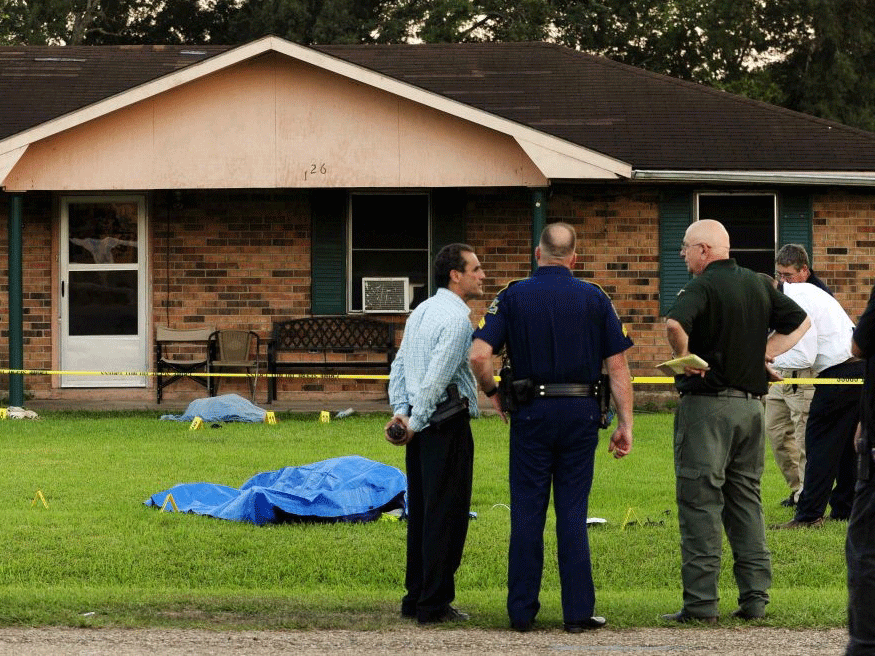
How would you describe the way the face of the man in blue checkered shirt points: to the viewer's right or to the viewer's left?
to the viewer's right

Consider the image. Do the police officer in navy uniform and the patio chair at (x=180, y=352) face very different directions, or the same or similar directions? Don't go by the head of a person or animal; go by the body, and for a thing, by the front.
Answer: very different directions

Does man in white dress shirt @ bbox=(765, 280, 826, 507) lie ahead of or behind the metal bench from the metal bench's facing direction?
ahead

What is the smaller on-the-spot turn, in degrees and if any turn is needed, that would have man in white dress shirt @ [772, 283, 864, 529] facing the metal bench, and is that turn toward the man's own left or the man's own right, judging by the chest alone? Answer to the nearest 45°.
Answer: approximately 45° to the man's own right

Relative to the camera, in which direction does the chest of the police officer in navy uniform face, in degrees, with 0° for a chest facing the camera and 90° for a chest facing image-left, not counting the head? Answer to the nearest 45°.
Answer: approximately 180°

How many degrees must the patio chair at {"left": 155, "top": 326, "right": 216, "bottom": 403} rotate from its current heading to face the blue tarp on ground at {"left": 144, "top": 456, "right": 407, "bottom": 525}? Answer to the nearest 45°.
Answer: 0° — it already faces it

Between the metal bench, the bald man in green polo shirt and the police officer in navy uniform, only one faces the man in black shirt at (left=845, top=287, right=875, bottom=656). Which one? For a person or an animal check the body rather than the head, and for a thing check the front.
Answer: the metal bench

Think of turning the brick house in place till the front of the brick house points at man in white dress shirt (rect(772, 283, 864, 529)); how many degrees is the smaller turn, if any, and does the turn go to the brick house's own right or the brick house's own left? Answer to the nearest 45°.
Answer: approximately 45° to the brick house's own left

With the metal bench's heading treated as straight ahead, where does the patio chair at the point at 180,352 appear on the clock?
The patio chair is roughly at 3 o'clock from the metal bench.

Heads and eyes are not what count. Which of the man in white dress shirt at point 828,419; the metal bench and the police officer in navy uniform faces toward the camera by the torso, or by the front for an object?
the metal bench

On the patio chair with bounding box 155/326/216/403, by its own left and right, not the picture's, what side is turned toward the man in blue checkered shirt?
front

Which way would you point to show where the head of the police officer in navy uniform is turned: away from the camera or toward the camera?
away from the camera

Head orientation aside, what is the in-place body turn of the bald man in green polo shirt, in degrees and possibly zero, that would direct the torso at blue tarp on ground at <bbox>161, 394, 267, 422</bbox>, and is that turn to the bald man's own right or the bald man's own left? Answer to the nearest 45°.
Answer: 0° — they already face it
